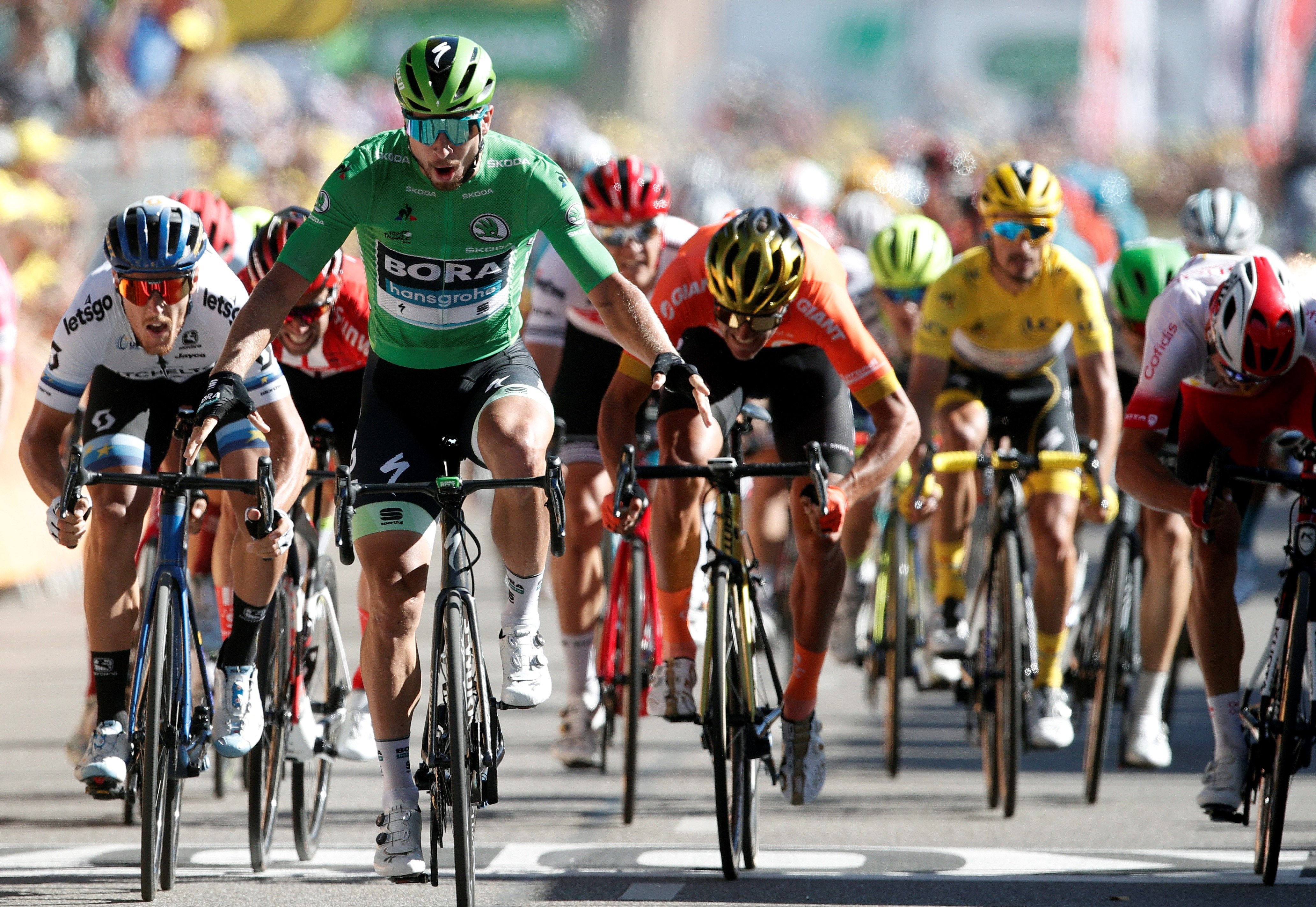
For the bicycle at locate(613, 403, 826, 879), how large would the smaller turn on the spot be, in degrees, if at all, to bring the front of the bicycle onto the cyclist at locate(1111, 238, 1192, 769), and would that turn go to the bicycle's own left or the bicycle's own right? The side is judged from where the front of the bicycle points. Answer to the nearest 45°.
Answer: approximately 135° to the bicycle's own left

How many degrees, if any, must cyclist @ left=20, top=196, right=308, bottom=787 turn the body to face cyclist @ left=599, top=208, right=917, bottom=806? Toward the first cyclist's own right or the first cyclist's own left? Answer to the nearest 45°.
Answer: approximately 90° to the first cyclist's own left

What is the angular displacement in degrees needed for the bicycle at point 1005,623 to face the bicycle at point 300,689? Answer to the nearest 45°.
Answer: approximately 45° to its right

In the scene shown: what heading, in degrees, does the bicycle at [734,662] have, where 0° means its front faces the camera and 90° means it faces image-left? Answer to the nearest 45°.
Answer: approximately 0°

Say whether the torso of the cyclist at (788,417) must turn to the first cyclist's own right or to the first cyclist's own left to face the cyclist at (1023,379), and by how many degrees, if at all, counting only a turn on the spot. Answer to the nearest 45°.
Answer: approximately 135° to the first cyclist's own left

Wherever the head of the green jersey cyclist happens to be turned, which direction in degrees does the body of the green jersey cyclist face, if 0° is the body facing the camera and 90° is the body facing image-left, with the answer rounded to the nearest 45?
approximately 0°
